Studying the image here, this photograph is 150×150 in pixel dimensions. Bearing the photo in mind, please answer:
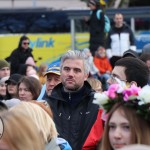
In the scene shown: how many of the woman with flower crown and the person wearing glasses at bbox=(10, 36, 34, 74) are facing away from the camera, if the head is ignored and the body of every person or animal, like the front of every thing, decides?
0

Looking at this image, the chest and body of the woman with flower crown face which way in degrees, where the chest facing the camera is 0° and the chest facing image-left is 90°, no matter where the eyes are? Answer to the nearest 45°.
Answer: approximately 45°

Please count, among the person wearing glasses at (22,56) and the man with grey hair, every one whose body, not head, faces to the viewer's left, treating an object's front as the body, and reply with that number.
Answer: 0

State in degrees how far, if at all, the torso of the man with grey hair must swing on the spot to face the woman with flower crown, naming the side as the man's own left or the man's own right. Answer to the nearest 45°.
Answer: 0° — they already face them

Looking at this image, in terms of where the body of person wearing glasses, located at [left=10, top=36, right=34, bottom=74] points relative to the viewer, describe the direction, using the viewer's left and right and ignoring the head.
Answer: facing the viewer and to the right of the viewer

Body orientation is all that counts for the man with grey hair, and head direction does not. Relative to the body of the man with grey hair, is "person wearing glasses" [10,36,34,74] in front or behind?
behind

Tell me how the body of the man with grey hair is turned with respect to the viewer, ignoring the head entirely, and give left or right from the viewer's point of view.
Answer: facing the viewer

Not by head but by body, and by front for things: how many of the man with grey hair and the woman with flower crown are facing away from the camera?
0

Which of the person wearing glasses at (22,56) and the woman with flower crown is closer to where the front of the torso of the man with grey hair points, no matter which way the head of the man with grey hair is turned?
the woman with flower crown

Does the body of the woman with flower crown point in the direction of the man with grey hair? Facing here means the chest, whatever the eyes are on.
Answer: no

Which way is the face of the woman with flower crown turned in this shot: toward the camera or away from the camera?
toward the camera

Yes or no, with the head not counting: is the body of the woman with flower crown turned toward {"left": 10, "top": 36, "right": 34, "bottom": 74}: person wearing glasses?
no
